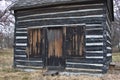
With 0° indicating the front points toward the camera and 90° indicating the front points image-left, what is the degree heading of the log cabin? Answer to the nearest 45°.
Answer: approximately 0°
